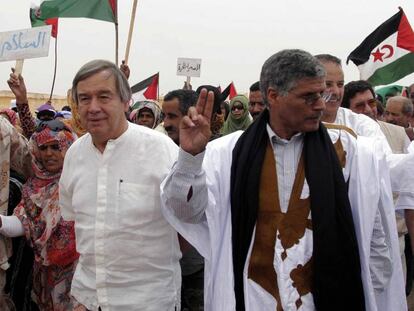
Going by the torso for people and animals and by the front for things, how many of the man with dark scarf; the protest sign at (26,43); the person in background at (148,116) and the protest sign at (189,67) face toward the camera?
4

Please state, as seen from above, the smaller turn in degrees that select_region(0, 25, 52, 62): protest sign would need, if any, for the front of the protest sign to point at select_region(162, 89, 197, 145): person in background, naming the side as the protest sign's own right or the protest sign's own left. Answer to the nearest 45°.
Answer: approximately 45° to the protest sign's own left

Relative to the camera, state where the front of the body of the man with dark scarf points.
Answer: toward the camera

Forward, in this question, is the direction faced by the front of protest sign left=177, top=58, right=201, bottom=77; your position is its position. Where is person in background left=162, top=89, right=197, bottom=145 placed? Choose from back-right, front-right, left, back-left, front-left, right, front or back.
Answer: front

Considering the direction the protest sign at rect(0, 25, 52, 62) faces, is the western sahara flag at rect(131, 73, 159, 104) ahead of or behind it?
behind

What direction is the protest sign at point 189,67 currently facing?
toward the camera

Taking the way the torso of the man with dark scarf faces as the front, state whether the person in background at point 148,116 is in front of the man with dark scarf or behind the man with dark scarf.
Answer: behind

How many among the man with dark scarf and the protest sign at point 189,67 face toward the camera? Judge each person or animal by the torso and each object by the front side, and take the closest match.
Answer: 2
